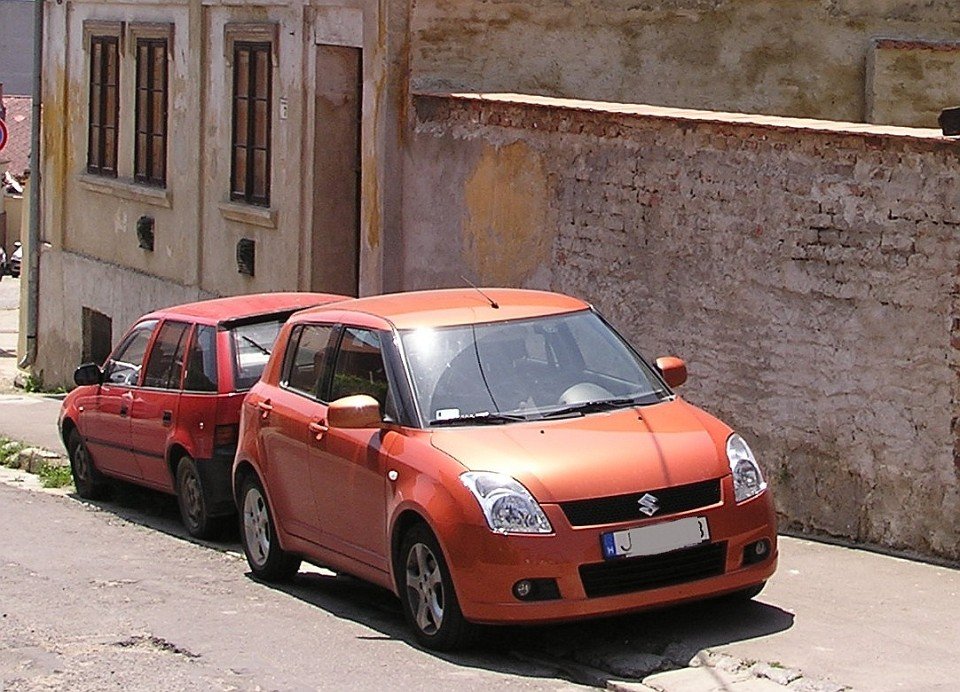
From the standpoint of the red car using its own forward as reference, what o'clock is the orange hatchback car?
The orange hatchback car is roughly at 7 o'clock from the red car.

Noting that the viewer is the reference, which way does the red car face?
facing away from the viewer and to the left of the viewer

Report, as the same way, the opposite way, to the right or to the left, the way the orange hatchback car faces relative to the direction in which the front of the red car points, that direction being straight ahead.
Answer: the opposite way

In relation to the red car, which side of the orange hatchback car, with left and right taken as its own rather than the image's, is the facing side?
back

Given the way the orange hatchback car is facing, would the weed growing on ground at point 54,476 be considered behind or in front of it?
behind

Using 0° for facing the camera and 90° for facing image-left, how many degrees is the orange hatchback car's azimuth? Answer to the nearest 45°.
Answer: approximately 315°
